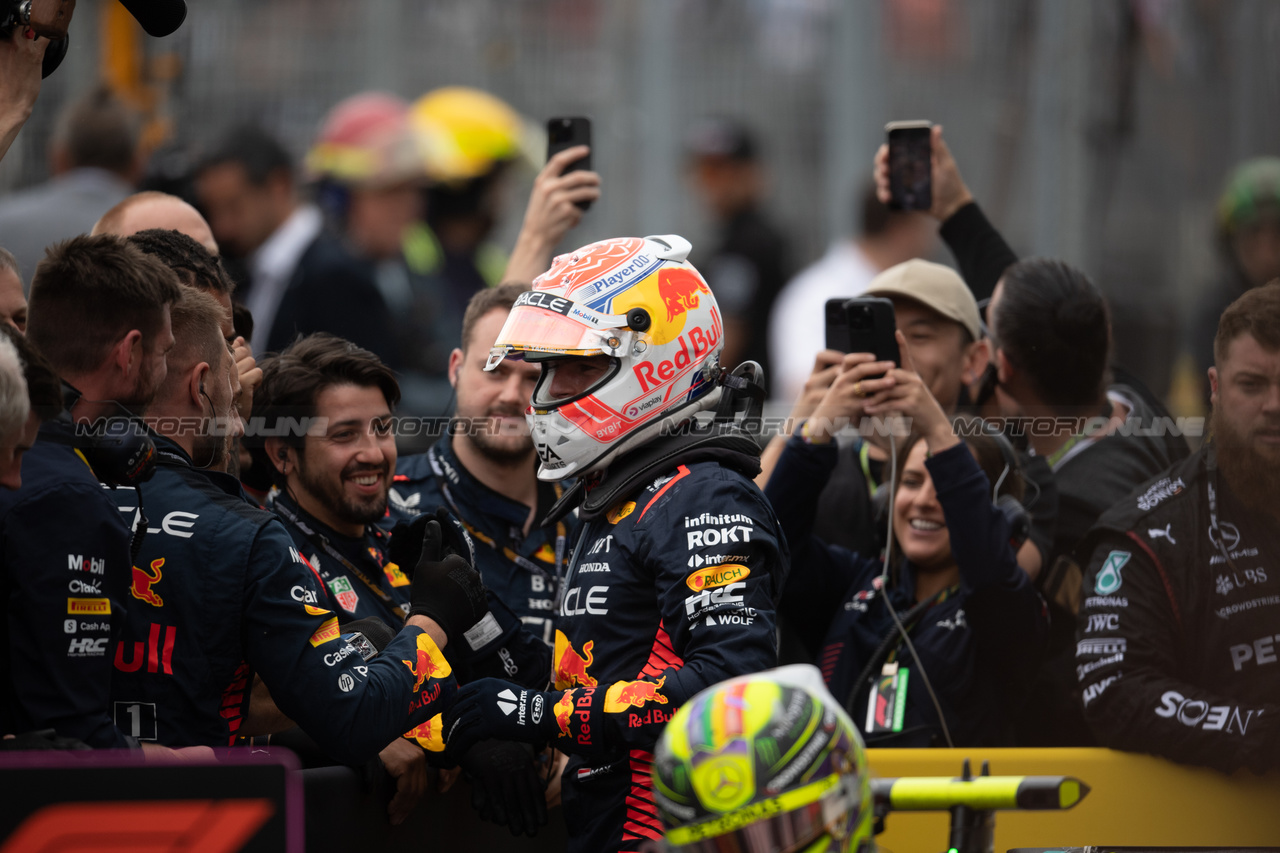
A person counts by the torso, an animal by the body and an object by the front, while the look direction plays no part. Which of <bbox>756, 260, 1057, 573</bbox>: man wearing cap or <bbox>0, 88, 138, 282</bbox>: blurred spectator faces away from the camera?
the blurred spectator

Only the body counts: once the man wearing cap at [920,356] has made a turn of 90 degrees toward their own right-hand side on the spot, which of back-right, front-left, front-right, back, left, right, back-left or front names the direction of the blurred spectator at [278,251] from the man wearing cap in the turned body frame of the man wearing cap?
front

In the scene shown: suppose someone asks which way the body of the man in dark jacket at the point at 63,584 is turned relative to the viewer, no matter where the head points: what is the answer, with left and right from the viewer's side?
facing away from the viewer and to the right of the viewer

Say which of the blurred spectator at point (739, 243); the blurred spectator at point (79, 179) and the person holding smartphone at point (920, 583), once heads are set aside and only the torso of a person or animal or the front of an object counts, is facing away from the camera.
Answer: the blurred spectator at point (79, 179)

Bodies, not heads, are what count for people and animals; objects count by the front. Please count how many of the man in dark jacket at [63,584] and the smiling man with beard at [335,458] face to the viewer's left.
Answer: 0

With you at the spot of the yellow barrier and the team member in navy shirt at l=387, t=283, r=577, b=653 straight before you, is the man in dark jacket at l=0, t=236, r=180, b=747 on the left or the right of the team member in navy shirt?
left

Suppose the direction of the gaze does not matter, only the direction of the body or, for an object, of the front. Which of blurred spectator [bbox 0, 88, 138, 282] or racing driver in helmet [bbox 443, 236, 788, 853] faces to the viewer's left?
the racing driver in helmet

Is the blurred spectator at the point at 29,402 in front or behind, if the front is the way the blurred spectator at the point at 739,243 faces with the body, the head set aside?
in front

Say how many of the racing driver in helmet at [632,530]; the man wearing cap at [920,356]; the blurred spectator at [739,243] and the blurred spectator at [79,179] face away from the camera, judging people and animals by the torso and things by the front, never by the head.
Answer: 1

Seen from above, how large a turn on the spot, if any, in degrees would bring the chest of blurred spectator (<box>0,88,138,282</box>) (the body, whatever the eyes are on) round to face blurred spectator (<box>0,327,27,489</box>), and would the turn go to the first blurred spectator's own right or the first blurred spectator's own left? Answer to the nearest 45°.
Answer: approximately 180°

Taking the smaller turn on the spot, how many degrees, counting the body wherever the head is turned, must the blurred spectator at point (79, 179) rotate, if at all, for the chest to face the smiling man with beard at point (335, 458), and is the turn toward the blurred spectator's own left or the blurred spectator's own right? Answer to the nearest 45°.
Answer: approximately 180°

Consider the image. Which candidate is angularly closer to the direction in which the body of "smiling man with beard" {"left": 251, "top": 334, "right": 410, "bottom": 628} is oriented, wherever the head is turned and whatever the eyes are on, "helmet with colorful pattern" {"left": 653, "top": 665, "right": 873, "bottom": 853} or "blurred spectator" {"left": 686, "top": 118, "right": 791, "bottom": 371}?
the helmet with colorful pattern

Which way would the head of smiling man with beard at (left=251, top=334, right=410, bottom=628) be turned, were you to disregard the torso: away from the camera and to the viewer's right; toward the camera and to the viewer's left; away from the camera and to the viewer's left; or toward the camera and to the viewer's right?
toward the camera and to the viewer's right
